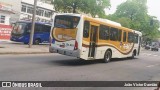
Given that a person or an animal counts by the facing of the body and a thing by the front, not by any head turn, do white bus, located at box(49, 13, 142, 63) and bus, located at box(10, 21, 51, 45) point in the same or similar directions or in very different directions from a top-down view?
very different directions

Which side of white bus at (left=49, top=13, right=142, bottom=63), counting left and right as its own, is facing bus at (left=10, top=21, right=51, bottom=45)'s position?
left

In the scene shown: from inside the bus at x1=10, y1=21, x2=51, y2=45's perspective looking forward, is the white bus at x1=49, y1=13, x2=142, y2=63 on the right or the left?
on its left

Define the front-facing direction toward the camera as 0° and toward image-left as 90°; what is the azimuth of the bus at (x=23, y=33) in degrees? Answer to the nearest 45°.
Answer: approximately 45°

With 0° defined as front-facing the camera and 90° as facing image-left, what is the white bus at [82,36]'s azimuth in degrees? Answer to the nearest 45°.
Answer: approximately 225°

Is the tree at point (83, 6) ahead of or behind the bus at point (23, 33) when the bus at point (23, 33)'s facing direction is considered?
behind

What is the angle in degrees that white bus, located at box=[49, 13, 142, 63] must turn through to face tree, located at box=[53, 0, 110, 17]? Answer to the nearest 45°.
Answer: approximately 45° to its left
